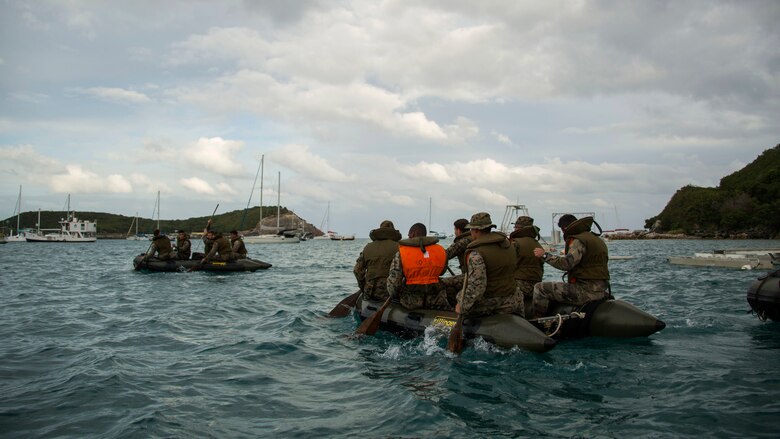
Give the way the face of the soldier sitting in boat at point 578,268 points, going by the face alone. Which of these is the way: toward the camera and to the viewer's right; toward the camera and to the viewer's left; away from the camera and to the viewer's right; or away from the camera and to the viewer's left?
away from the camera and to the viewer's left

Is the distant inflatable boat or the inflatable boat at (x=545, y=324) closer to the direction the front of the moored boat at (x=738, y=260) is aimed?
the distant inflatable boat

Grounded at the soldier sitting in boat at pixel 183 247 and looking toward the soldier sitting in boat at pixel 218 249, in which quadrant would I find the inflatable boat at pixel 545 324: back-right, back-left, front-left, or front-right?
front-right

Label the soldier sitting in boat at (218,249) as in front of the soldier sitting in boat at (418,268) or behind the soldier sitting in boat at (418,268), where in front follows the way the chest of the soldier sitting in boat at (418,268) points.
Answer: in front

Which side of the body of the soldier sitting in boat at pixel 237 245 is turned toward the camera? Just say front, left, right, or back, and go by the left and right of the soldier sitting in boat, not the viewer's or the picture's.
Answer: left

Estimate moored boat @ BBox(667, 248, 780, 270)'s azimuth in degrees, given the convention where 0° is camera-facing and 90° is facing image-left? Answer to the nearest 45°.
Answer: approximately 90°

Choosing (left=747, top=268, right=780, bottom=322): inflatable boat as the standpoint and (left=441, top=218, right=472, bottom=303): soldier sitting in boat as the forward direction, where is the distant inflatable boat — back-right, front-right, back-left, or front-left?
front-right

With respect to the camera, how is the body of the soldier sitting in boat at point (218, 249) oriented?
to the viewer's left

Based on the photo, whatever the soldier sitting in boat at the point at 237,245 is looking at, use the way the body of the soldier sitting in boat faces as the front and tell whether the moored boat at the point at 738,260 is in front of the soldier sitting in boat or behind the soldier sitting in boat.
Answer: behind

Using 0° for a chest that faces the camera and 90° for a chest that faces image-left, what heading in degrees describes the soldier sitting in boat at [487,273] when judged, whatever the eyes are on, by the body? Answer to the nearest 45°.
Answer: approximately 135°

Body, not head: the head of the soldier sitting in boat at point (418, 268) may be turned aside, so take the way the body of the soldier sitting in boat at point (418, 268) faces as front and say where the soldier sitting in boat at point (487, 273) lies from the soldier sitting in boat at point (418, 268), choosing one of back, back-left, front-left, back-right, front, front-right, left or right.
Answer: back-right

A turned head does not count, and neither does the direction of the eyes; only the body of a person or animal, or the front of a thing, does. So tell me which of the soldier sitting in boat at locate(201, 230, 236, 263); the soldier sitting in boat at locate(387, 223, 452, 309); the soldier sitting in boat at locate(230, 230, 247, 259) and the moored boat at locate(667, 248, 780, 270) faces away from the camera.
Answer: the soldier sitting in boat at locate(387, 223, 452, 309)

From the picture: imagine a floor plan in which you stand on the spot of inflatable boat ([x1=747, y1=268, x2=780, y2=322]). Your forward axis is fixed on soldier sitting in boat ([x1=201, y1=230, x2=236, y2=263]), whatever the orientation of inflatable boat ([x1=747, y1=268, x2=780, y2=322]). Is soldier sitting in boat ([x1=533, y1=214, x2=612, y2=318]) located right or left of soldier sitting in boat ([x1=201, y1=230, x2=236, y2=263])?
left

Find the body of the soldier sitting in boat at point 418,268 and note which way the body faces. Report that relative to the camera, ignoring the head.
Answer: away from the camera
